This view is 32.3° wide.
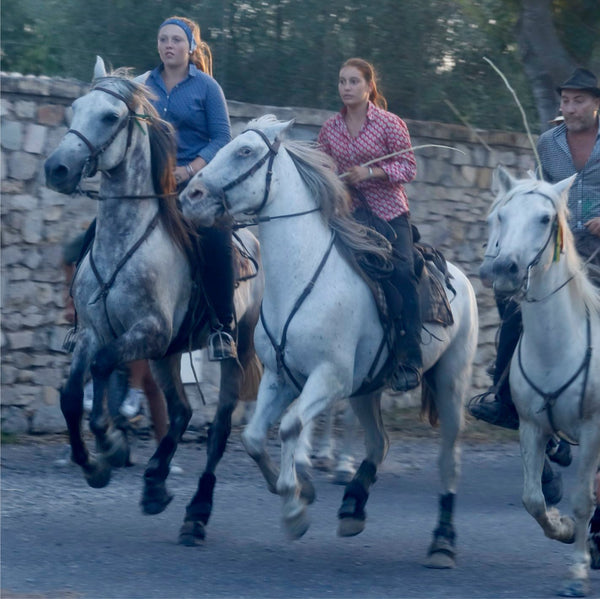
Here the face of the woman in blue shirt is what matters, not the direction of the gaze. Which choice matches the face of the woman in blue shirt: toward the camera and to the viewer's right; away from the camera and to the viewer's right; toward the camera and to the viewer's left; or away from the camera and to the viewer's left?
toward the camera and to the viewer's left

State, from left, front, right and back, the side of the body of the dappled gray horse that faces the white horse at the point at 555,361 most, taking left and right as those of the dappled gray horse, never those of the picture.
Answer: left

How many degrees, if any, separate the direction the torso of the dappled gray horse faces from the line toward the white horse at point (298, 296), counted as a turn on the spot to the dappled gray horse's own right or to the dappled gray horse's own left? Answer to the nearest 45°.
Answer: approximately 90° to the dappled gray horse's own left

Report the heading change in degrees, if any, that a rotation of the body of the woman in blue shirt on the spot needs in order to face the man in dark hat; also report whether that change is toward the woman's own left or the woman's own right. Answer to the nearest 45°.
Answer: approximately 135° to the woman's own left

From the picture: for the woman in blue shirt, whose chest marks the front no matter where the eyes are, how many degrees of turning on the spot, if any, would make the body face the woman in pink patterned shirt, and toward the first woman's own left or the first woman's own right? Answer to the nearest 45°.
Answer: approximately 90° to the first woman's own left

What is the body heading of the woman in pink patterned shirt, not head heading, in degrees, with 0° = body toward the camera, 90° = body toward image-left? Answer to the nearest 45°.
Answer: approximately 45°

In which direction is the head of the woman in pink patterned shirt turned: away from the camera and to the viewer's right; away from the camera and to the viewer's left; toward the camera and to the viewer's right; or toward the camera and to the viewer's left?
toward the camera and to the viewer's left

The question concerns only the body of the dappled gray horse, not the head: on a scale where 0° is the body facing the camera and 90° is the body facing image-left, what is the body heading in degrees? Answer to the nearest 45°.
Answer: approximately 45°

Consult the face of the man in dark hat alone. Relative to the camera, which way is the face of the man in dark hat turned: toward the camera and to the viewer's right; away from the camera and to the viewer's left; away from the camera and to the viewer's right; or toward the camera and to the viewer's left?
toward the camera and to the viewer's left

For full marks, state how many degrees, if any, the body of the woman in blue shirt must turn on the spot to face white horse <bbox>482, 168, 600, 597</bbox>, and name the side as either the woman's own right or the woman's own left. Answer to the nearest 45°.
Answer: approximately 90° to the woman's own left

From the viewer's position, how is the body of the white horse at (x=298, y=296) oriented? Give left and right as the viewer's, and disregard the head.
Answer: facing the viewer and to the left of the viewer
